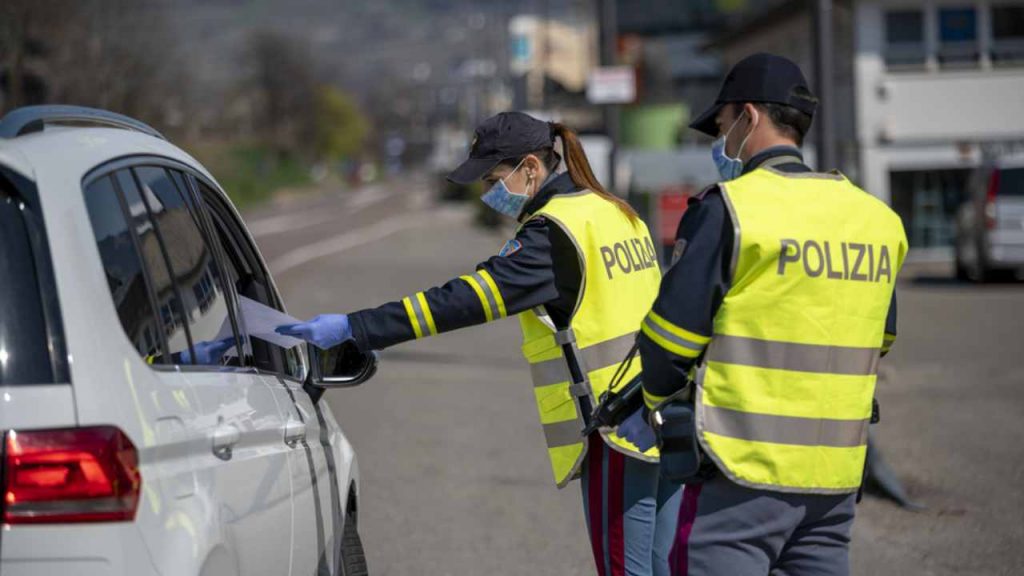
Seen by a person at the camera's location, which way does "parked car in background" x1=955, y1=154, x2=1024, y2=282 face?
facing away from the viewer and to the left of the viewer

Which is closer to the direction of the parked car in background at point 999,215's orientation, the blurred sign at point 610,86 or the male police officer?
the blurred sign

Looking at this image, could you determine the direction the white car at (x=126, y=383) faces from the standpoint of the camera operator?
facing away from the viewer and to the right of the viewer

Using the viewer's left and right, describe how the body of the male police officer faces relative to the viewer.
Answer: facing away from the viewer and to the left of the viewer

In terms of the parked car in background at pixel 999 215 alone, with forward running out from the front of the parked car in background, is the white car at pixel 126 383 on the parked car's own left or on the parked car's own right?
on the parked car's own left

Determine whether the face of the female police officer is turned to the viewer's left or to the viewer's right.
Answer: to the viewer's left

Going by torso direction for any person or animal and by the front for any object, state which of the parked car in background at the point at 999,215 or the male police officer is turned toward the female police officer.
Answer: the male police officer

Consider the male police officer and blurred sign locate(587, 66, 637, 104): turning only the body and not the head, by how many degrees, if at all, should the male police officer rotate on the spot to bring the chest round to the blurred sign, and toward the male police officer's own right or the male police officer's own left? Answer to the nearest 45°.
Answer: approximately 45° to the male police officer's own right

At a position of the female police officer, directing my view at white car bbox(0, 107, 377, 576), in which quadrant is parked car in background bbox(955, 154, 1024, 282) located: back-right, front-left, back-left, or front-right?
back-right

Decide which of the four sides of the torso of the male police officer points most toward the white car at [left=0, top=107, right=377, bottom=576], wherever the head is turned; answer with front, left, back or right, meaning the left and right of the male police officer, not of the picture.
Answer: left
